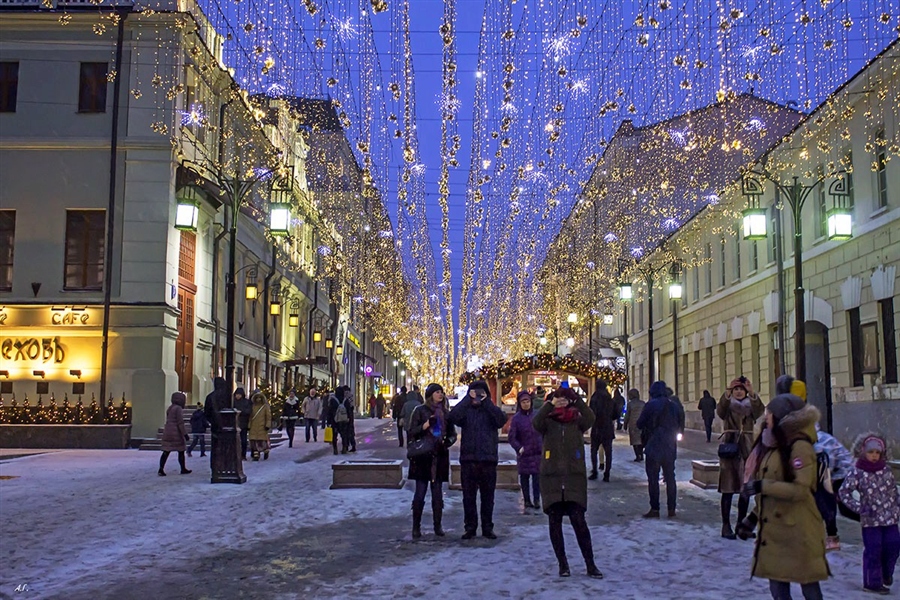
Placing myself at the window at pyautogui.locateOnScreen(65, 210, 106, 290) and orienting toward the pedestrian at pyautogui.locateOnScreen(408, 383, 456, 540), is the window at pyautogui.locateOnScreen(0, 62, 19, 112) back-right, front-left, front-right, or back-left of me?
back-right

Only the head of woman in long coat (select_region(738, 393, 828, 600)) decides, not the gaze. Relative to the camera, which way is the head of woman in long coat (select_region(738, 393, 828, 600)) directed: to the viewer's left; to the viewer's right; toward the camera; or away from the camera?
to the viewer's left

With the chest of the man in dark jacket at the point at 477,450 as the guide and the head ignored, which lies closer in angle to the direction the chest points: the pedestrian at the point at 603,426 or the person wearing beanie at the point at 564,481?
the person wearing beanie

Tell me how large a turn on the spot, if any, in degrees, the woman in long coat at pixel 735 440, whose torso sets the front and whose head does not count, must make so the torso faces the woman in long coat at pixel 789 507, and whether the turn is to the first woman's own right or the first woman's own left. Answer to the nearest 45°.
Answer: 0° — they already face them

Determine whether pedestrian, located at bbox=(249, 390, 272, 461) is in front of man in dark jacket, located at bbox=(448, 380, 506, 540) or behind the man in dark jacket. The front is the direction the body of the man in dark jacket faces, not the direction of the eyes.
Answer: behind

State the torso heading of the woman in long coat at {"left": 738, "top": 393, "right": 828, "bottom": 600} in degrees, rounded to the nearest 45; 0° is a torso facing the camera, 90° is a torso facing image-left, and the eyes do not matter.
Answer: approximately 45°

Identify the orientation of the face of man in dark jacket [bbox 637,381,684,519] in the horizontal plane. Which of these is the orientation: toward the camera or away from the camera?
away from the camera

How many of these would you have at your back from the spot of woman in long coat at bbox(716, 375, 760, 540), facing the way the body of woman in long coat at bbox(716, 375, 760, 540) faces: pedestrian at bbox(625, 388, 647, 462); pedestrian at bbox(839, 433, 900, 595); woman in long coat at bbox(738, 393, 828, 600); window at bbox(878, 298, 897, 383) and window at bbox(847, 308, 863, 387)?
3
